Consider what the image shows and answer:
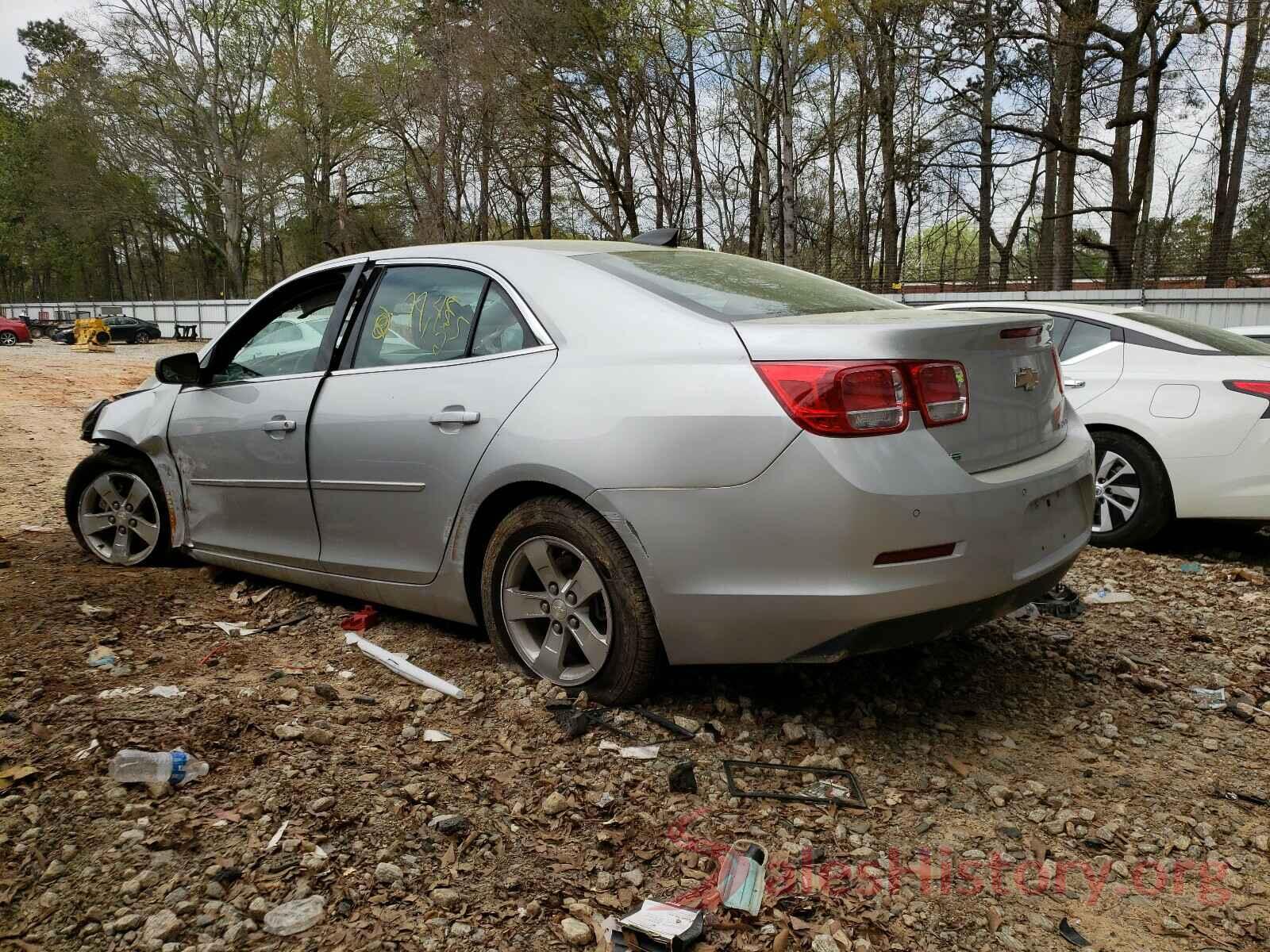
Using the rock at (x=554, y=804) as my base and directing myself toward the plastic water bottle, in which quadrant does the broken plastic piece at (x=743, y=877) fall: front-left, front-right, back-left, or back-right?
back-left

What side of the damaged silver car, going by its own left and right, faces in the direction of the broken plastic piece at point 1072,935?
back

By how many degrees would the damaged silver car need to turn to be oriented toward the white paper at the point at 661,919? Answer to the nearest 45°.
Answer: approximately 135° to its left

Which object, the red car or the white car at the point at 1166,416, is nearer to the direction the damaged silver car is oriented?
the red car

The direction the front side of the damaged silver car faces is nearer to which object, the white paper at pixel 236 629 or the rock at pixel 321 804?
the white paper

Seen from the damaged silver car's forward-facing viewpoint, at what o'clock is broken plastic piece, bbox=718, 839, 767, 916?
The broken plastic piece is roughly at 7 o'clock from the damaged silver car.

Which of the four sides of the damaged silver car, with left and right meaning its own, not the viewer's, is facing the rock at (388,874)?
left

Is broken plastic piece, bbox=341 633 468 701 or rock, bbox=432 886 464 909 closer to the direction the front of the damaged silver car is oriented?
the broken plastic piece

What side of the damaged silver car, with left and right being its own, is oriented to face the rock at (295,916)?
left

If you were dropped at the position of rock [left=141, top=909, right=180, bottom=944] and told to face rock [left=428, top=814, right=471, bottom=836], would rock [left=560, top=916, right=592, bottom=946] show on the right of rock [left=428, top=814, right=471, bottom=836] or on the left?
right

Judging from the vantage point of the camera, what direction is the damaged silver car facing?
facing away from the viewer and to the left of the viewer

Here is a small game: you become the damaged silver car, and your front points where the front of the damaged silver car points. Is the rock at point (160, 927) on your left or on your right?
on your left
